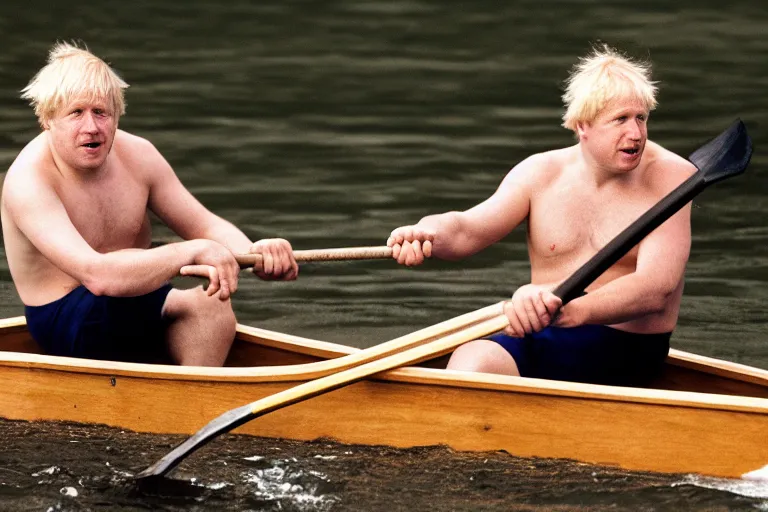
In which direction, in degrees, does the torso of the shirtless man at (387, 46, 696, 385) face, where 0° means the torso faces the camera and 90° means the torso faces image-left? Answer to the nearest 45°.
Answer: approximately 45°

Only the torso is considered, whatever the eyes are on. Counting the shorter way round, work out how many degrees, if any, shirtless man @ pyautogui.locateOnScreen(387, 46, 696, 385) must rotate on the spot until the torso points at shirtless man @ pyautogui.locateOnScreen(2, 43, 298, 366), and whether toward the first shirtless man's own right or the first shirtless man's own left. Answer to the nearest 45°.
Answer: approximately 45° to the first shirtless man's own right

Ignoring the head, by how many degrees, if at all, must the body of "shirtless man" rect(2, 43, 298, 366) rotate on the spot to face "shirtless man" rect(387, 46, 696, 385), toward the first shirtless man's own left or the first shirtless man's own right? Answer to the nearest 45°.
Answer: approximately 45° to the first shirtless man's own left

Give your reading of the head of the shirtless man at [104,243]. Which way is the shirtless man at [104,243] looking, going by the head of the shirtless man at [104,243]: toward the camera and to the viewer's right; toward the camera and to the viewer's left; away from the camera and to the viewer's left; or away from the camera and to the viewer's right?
toward the camera and to the viewer's right

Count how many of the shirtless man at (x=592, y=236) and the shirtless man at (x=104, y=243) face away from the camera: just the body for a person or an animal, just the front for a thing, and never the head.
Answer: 0
